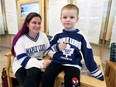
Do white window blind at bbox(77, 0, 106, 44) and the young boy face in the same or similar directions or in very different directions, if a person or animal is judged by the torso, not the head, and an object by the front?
same or similar directions

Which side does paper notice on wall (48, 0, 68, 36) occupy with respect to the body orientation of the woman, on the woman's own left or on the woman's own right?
on the woman's own left

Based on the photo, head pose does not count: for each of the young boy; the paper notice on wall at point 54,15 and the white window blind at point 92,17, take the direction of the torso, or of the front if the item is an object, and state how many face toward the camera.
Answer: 3

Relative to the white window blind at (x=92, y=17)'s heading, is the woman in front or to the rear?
in front

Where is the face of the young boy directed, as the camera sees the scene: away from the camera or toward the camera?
toward the camera

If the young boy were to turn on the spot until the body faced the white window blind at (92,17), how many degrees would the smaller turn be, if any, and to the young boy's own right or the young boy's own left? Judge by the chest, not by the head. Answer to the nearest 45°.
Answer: approximately 180°

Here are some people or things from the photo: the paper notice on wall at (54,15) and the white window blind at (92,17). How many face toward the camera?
2

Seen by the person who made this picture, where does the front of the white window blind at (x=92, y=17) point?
facing the viewer

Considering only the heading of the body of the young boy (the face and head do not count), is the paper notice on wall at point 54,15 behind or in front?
behind

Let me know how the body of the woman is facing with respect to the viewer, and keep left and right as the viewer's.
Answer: facing the viewer and to the right of the viewer

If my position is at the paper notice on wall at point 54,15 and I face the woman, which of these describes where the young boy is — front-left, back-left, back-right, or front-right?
front-left

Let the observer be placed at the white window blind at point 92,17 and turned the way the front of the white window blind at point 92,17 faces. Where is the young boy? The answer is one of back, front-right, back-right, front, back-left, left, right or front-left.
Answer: front

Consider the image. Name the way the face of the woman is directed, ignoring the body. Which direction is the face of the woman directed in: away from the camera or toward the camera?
toward the camera

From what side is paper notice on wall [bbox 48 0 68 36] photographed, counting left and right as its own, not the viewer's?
front

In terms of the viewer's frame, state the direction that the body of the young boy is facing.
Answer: toward the camera
